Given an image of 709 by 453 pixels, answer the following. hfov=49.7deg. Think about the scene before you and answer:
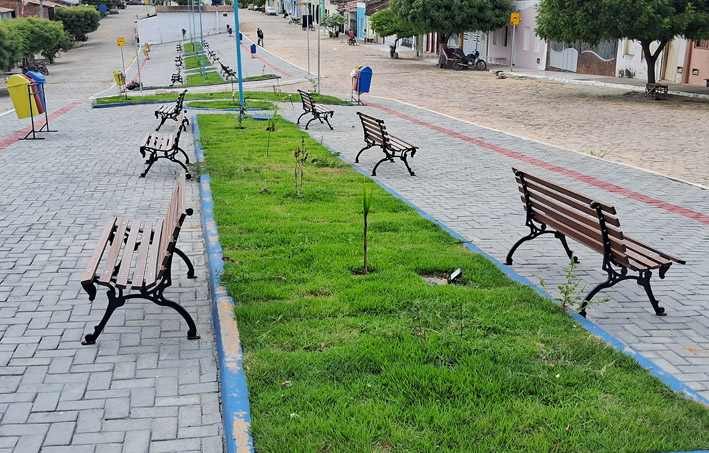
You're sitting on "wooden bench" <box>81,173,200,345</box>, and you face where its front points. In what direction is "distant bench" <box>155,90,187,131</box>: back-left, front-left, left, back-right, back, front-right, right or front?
right

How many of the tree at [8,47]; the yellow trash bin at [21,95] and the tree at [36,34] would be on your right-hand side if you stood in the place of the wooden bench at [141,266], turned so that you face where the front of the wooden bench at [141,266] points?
3

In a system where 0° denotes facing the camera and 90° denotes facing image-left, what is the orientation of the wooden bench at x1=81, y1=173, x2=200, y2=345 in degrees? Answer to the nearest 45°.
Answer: approximately 90°

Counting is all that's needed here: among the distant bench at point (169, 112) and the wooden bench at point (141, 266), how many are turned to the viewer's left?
2

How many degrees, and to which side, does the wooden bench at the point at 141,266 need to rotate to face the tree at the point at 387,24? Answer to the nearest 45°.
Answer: approximately 90° to its right

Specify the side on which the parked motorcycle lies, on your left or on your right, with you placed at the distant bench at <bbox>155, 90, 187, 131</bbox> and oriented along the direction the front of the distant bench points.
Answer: on your right

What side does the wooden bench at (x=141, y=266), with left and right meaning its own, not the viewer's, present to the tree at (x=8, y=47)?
right

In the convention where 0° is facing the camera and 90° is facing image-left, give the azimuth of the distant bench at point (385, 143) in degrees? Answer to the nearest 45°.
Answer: approximately 225°

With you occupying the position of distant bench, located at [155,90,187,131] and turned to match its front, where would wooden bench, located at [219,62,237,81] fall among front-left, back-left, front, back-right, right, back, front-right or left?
right

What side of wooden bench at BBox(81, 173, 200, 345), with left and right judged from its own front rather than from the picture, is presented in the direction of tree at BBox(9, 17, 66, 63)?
right

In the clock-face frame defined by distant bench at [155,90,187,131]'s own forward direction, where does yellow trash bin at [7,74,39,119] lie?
The yellow trash bin is roughly at 11 o'clock from the distant bench.

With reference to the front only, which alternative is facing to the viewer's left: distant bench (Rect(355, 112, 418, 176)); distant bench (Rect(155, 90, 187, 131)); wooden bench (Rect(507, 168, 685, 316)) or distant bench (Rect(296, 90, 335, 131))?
distant bench (Rect(155, 90, 187, 131))

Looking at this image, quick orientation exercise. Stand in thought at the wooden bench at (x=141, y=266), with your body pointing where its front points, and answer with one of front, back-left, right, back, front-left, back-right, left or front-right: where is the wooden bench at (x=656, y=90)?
back-right

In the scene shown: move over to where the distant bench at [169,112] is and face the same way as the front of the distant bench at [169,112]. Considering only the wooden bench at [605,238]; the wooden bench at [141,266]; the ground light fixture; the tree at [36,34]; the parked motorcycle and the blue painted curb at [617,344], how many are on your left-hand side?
4

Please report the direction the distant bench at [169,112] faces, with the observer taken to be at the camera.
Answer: facing to the left of the viewer
